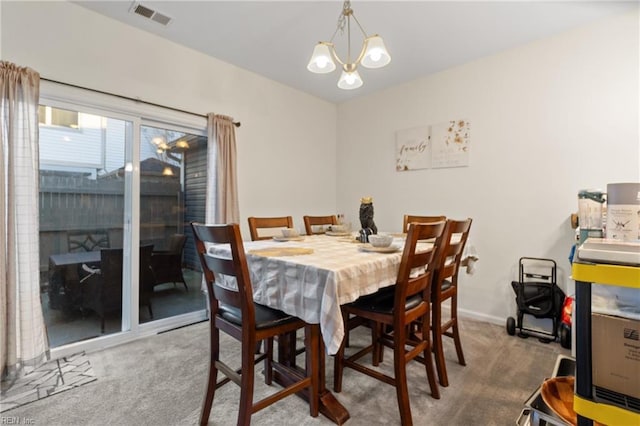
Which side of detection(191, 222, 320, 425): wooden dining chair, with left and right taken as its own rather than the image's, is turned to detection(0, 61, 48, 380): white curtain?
left

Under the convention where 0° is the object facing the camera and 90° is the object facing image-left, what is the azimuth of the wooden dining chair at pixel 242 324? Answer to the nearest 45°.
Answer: approximately 225°

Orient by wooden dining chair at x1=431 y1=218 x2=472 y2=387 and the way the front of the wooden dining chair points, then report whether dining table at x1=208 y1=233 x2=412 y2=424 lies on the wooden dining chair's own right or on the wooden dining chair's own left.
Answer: on the wooden dining chair's own left

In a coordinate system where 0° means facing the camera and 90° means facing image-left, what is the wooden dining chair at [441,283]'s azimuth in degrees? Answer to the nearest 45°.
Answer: approximately 135°

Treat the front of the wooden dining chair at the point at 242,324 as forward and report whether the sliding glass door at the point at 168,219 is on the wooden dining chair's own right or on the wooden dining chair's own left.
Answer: on the wooden dining chair's own left

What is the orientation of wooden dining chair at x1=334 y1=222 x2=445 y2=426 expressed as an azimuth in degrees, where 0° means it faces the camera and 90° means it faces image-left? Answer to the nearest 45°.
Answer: approximately 135°

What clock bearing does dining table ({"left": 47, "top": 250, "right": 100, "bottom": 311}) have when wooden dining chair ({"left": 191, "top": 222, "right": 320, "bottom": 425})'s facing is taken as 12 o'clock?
The dining table is roughly at 9 o'clock from the wooden dining chair.

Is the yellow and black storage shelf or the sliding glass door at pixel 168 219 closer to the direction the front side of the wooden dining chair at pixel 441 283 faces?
the sliding glass door

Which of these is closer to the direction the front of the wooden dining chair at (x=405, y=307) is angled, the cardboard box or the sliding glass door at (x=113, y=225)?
the sliding glass door
